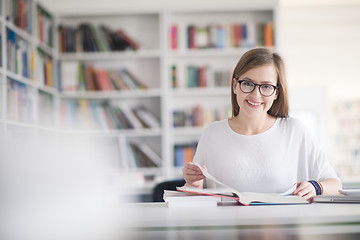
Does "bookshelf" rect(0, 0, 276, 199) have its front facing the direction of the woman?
yes

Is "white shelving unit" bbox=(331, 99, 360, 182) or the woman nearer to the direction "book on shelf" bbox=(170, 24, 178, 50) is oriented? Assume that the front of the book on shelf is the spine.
the woman

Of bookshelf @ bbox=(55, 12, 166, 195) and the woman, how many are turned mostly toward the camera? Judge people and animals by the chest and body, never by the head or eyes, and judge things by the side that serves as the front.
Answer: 2

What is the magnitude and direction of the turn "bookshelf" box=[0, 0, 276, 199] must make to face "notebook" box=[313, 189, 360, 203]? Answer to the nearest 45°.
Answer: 0° — it already faces it

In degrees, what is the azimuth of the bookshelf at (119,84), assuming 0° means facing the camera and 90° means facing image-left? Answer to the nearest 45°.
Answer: approximately 0°

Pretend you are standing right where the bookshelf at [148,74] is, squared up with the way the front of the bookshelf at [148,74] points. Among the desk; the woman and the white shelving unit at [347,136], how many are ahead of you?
2

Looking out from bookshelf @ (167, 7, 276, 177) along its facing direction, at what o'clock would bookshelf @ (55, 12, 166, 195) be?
bookshelf @ (55, 12, 166, 195) is roughly at 3 o'clock from bookshelf @ (167, 7, 276, 177).

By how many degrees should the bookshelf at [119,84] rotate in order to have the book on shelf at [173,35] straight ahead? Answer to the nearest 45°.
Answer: approximately 90° to its left

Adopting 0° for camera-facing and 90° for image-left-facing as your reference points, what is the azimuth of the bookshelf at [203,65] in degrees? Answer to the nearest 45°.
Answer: approximately 0°

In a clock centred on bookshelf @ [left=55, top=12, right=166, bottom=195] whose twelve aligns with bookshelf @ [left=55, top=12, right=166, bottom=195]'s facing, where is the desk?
The desk is roughly at 12 o'clock from the bookshelf.
